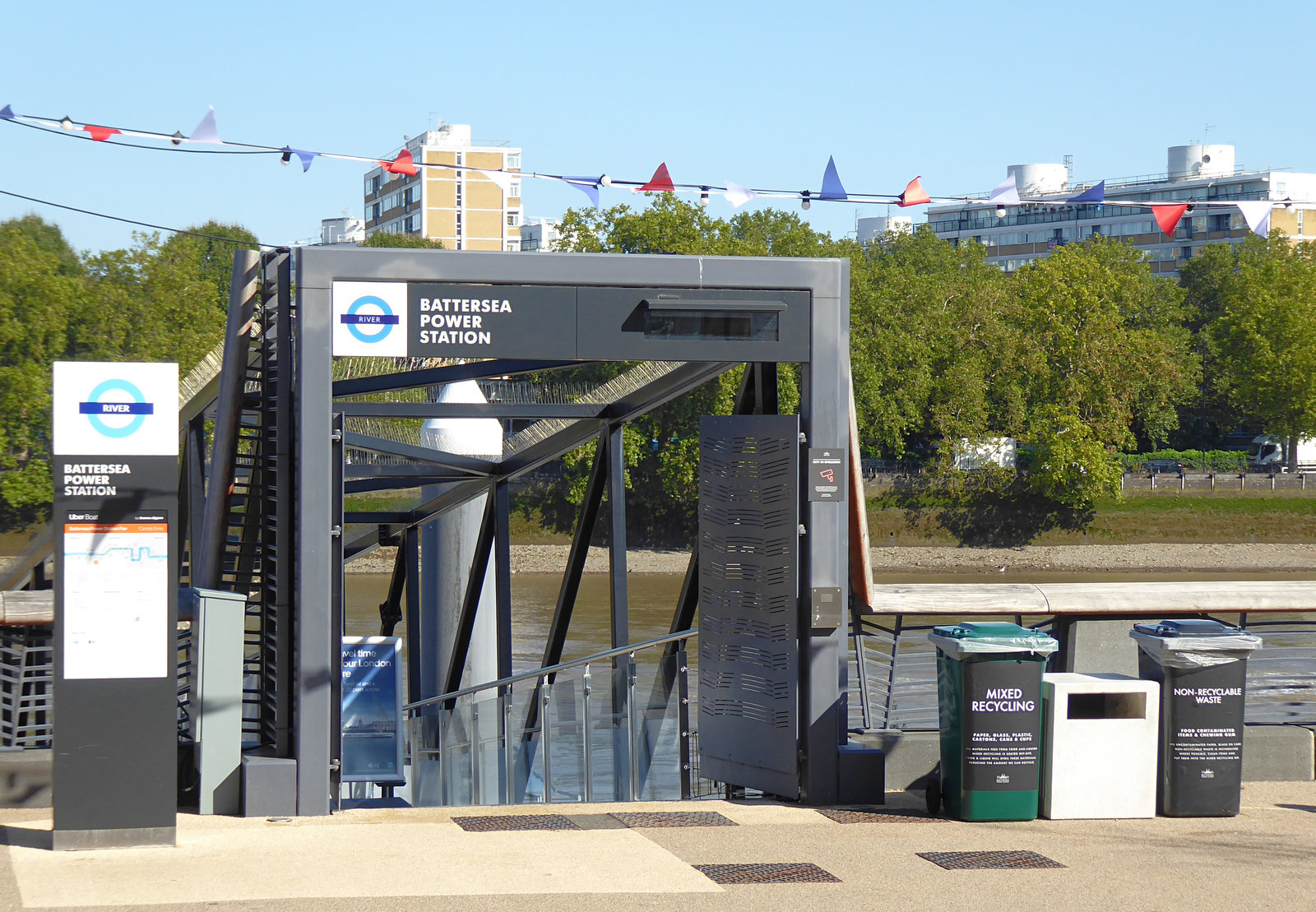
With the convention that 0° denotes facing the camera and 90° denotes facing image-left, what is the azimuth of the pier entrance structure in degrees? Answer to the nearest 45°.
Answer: approximately 0°

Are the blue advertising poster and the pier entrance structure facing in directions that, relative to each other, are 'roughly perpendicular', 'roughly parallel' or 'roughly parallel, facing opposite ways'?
roughly parallel

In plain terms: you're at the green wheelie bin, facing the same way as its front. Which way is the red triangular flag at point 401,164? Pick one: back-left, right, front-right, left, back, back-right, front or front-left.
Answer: back-right

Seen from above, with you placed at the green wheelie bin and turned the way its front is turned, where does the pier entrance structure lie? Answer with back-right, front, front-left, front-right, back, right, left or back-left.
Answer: right

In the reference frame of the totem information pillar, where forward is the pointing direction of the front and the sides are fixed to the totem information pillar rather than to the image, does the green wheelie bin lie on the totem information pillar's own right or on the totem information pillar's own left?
on the totem information pillar's own left

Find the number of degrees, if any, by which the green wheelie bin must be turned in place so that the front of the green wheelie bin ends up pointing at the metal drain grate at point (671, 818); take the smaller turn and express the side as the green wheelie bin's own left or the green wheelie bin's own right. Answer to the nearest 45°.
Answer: approximately 90° to the green wheelie bin's own right

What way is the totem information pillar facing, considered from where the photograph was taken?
facing the viewer

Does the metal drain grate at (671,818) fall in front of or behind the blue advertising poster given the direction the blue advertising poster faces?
in front

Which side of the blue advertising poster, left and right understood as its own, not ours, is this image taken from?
front

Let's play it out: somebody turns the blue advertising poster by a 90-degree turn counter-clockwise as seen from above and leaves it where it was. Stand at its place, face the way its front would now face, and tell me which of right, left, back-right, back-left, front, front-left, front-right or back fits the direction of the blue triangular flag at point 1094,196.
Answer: front

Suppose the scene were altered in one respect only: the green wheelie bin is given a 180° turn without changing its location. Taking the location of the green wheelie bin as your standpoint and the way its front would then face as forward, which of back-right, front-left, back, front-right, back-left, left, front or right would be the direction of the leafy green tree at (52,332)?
front-left
